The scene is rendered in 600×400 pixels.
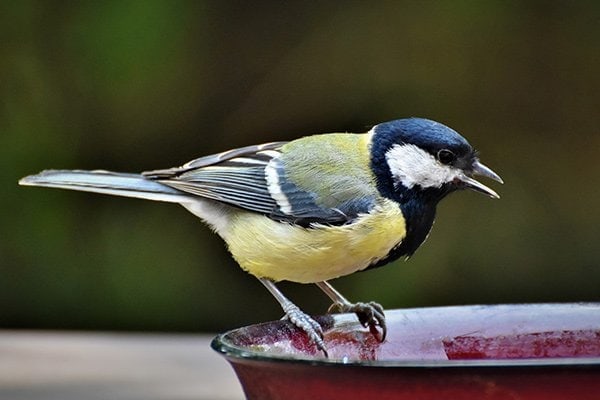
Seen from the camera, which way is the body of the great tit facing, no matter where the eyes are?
to the viewer's right
